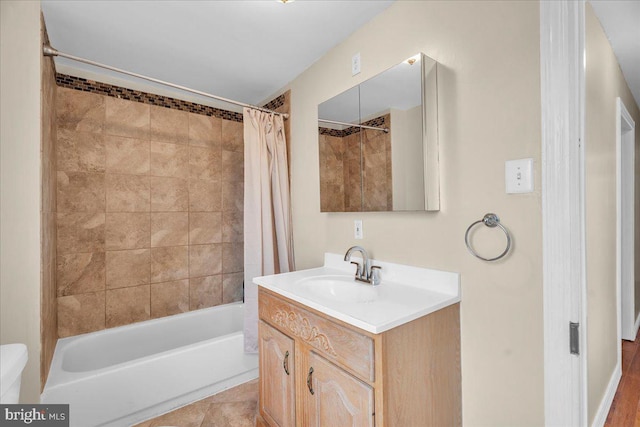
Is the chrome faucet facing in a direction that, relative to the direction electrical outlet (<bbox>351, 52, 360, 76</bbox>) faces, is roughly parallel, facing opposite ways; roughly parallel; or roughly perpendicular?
roughly parallel

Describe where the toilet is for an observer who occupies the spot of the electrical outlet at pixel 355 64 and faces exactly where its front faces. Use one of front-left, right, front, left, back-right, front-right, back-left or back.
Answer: front

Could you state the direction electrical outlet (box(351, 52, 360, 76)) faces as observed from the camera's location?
facing the viewer and to the left of the viewer

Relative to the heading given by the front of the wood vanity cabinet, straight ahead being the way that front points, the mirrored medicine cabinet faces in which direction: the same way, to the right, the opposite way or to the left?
the same way

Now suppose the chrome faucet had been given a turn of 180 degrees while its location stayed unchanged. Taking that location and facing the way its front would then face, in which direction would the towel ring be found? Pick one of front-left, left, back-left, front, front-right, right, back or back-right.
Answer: right

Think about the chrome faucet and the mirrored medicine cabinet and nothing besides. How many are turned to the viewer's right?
0

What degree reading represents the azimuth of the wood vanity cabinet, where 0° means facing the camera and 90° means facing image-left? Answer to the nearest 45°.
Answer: approximately 45°

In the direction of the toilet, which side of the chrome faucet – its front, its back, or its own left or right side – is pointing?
front
